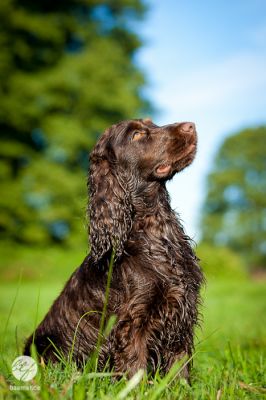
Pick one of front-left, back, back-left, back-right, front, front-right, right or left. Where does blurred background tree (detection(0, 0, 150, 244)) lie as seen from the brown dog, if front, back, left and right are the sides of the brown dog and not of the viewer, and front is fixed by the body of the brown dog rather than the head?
back-left

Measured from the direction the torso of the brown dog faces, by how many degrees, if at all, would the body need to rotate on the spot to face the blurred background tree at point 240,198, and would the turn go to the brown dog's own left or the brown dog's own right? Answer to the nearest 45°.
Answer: approximately 135° to the brown dog's own left

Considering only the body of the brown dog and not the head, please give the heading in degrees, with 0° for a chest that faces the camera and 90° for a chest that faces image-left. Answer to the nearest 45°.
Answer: approximately 315°
